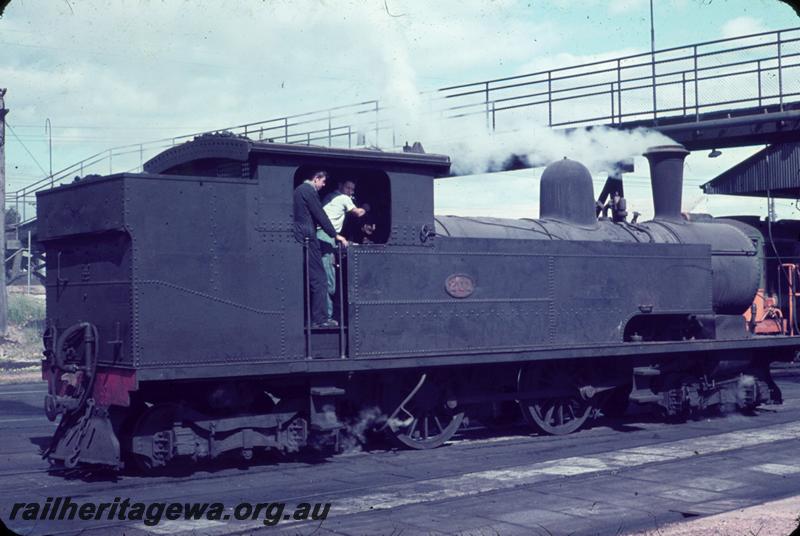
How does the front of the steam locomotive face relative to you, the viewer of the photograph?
facing away from the viewer and to the right of the viewer

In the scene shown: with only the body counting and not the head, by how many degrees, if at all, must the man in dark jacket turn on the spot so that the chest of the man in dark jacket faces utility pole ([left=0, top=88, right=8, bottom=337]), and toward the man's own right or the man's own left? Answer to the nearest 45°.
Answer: approximately 135° to the man's own left

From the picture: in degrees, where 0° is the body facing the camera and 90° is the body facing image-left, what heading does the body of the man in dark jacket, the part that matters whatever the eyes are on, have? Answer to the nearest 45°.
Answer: approximately 270°

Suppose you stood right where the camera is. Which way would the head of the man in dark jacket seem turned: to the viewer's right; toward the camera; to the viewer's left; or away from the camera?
to the viewer's right
